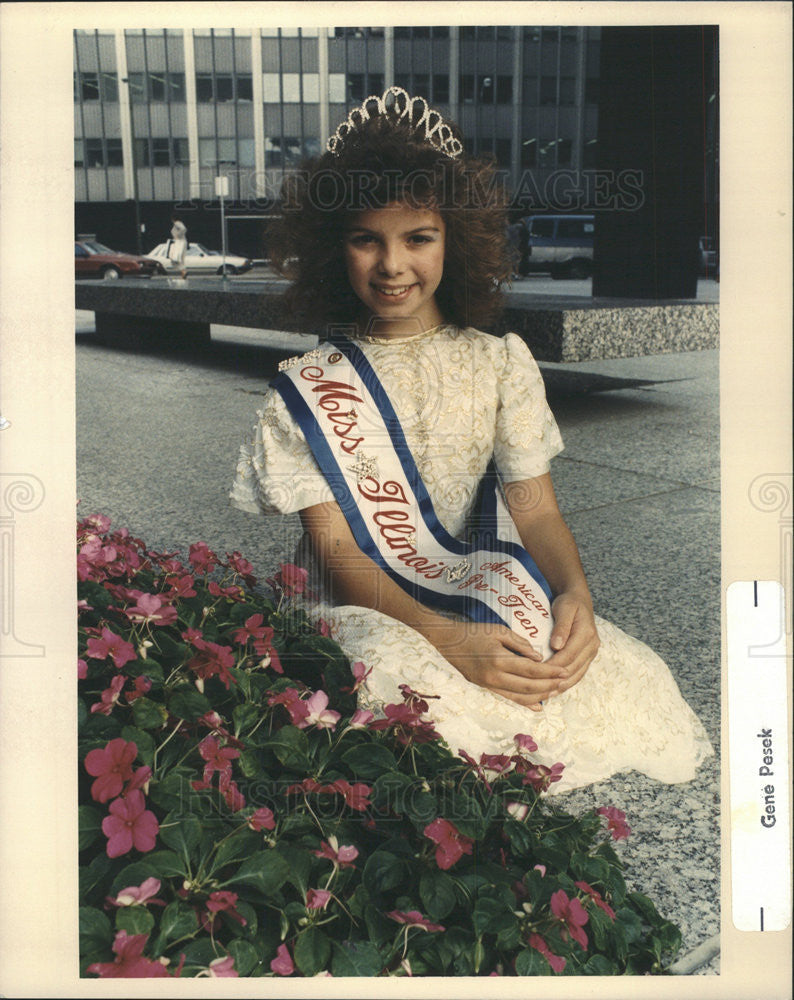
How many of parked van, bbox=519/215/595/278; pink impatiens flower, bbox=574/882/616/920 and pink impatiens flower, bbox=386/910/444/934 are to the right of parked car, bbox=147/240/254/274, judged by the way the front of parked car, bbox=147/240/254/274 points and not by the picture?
2

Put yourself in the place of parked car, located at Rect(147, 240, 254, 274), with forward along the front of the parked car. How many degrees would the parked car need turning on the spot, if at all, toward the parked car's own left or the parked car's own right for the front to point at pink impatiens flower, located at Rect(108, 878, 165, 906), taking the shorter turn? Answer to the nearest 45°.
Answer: approximately 90° to the parked car's own right

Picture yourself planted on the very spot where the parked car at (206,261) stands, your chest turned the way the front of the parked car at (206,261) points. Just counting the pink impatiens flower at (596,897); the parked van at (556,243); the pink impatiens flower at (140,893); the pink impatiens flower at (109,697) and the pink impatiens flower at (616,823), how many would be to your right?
4

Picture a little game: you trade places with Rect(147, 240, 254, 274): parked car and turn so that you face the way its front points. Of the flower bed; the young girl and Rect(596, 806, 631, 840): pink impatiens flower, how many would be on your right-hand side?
3

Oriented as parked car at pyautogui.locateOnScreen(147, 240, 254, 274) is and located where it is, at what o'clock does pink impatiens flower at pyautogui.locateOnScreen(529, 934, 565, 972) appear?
The pink impatiens flower is roughly at 3 o'clock from the parked car.

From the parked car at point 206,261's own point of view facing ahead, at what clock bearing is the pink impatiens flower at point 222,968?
The pink impatiens flower is roughly at 3 o'clock from the parked car.

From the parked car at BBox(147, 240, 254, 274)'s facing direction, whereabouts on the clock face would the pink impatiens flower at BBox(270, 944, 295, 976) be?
The pink impatiens flower is roughly at 3 o'clock from the parked car.

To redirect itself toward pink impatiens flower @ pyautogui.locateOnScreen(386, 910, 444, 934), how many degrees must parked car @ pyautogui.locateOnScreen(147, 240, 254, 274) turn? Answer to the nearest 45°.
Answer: approximately 90° to its right

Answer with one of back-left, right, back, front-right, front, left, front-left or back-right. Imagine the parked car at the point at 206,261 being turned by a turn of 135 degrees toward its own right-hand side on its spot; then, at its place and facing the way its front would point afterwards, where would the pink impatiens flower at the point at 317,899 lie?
front-left

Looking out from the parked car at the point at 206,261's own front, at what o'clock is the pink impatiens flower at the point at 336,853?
The pink impatiens flower is roughly at 3 o'clock from the parked car.

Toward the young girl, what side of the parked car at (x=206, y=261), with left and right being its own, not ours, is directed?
right

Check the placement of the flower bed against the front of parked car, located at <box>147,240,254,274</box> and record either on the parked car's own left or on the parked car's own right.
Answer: on the parked car's own right

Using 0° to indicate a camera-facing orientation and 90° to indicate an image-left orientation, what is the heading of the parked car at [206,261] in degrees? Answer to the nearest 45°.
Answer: approximately 270°
